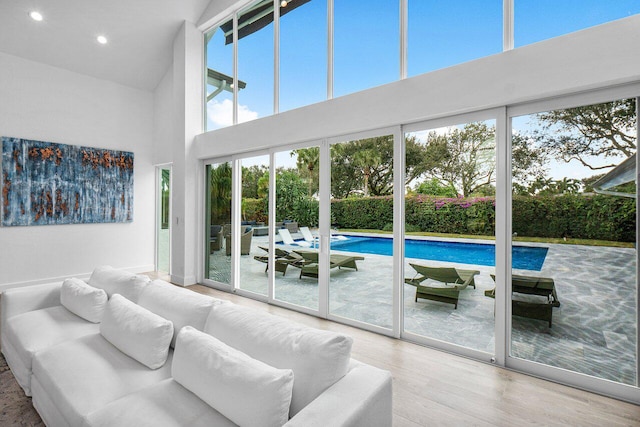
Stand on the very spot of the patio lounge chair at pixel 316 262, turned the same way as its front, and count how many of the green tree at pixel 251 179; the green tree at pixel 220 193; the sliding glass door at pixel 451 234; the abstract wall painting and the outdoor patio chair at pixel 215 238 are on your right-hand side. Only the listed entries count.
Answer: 1

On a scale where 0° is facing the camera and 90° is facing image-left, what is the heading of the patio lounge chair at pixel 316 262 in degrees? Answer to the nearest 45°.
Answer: approximately 225°

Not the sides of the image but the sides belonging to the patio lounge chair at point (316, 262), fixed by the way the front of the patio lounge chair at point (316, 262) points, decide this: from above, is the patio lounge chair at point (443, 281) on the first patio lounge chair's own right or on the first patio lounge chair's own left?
on the first patio lounge chair's own right

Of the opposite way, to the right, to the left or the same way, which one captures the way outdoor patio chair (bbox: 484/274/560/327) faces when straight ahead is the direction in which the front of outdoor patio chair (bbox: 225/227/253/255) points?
the opposite way

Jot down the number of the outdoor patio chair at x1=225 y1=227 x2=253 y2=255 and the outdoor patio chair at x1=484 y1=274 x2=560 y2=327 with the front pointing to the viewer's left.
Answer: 1
